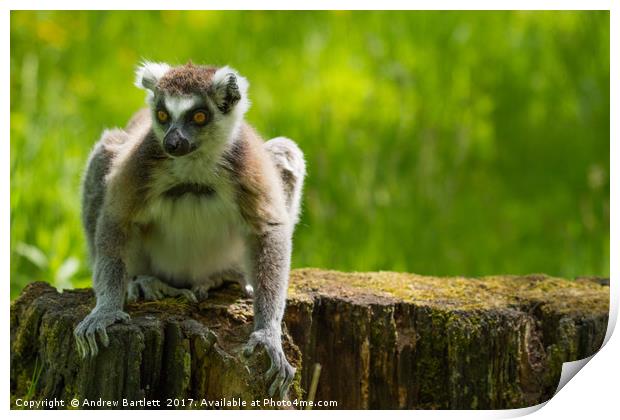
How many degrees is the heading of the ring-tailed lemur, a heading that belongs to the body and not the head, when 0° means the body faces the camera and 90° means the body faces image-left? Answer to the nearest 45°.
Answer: approximately 0°
